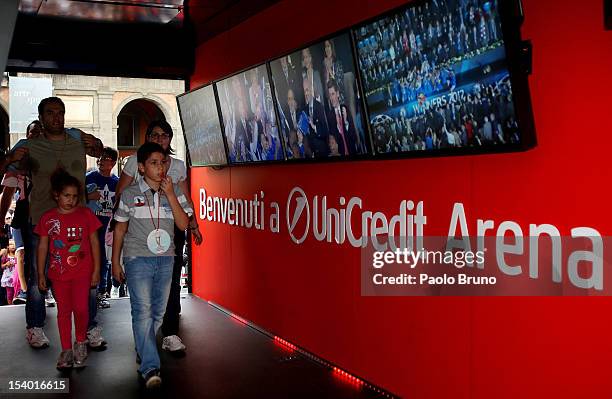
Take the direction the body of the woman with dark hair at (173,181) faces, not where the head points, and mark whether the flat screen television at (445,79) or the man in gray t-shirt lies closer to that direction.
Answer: the flat screen television

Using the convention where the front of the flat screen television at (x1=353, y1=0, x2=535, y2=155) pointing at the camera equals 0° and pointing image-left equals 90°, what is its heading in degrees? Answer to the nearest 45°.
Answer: approximately 45°

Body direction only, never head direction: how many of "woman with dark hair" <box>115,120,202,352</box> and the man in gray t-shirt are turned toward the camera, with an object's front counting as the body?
2

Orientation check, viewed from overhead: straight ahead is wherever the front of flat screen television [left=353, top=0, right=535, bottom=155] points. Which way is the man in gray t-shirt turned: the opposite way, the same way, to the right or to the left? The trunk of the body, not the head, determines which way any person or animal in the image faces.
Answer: to the left

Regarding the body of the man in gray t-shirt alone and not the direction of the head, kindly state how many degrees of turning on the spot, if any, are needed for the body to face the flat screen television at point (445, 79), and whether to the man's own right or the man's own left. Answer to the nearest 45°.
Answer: approximately 45° to the man's own left

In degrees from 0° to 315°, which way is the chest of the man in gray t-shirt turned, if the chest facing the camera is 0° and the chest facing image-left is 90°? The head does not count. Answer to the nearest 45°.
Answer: approximately 0°

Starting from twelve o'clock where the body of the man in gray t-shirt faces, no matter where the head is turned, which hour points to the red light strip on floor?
The red light strip on floor is roughly at 10 o'clock from the man in gray t-shirt.

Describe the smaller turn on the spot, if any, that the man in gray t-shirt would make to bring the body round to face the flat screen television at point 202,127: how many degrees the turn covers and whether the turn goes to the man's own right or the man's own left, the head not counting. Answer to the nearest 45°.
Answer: approximately 135° to the man's own left

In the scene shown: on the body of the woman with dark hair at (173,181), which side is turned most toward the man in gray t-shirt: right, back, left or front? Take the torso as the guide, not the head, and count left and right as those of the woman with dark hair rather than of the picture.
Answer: right
